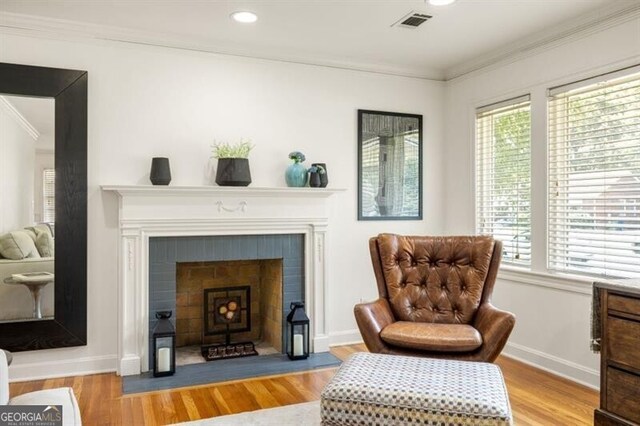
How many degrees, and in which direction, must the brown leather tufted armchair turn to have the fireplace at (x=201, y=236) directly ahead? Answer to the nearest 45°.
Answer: approximately 90° to its right

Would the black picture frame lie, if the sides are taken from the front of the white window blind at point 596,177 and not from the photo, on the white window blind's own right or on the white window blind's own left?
on the white window blind's own right

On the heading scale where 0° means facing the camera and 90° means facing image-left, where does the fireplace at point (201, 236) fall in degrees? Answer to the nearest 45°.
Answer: approximately 0°

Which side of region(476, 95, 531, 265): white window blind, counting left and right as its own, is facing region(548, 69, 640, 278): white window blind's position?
left

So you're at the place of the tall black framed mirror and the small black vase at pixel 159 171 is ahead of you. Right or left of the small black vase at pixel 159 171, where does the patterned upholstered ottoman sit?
right

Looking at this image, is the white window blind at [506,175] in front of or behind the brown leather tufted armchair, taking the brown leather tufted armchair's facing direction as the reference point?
behind

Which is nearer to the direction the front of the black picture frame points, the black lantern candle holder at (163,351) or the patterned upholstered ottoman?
the patterned upholstered ottoman

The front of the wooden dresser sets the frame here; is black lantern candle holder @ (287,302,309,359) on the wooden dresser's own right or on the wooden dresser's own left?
on the wooden dresser's own right

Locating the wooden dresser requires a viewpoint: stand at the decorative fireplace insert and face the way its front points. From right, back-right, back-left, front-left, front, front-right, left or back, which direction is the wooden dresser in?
front-left
